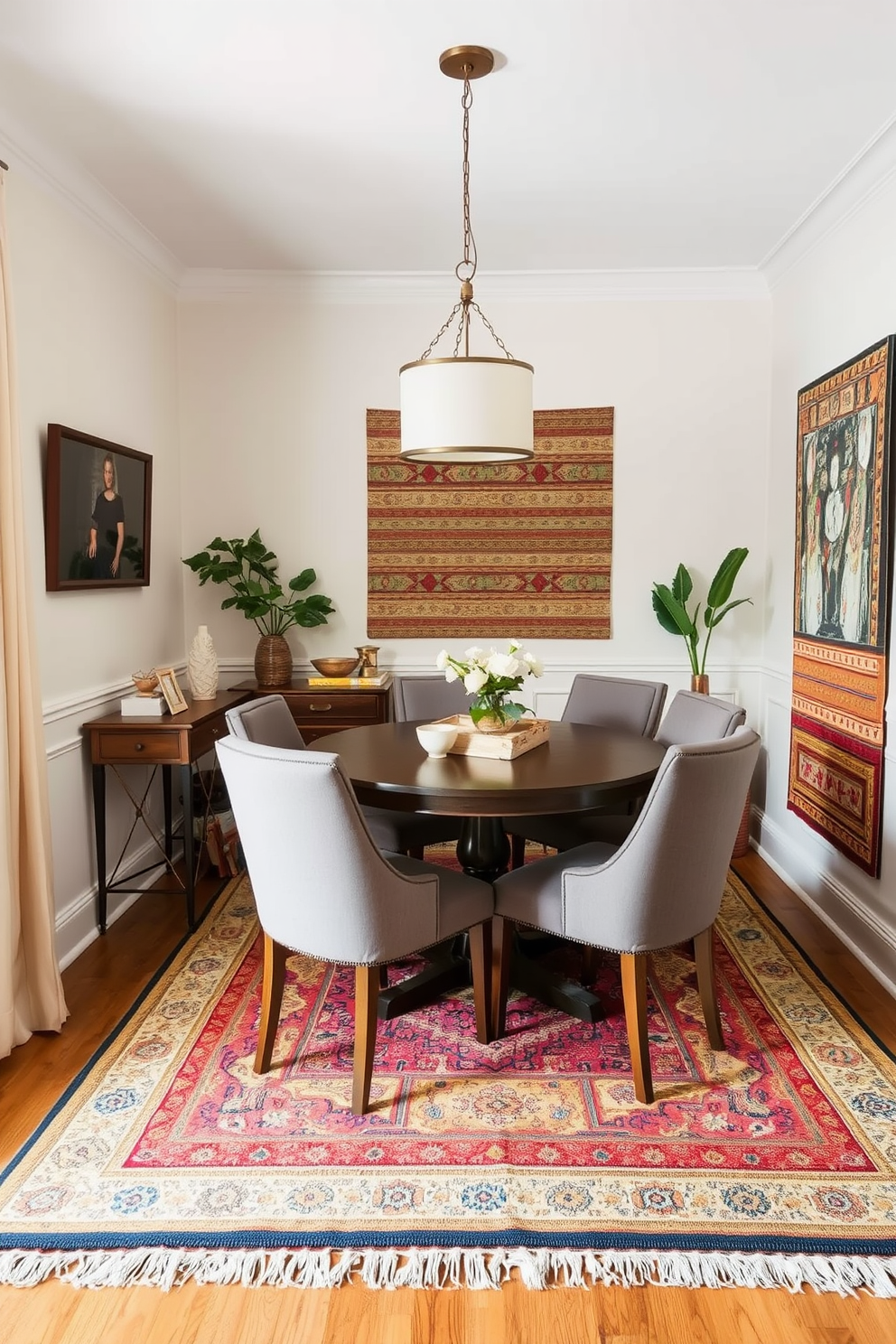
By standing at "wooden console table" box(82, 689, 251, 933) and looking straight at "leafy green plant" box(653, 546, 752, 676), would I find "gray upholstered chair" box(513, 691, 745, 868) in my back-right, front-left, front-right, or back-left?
front-right

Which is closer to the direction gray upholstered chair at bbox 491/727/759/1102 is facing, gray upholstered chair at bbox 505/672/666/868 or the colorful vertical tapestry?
the gray upholstered chair

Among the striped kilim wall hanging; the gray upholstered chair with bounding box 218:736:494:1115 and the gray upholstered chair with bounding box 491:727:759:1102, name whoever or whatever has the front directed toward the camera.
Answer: the striped kilim wall hanging

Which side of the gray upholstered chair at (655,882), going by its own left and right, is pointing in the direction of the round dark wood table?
front

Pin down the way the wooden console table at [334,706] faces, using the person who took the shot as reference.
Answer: facing the viewer

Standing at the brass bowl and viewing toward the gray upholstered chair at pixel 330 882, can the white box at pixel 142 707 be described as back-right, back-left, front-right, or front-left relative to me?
front-right

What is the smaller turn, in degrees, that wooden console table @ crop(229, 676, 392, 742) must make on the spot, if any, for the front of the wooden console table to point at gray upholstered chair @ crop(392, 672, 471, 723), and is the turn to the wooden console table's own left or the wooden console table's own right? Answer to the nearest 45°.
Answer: approximately 45° to the wooden console table's own left

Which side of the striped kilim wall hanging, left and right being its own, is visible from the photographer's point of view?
front

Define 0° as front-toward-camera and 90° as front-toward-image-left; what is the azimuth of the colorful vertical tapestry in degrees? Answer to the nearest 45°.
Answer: approximately 45°

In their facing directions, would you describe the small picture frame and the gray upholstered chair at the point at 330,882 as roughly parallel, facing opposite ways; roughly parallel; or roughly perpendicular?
roughly perpendicular

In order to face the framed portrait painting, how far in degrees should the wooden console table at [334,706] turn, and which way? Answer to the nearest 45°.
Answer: approximately 45° to its right

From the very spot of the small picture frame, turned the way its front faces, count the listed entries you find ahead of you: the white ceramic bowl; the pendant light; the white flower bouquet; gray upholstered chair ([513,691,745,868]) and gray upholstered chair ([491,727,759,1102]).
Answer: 5

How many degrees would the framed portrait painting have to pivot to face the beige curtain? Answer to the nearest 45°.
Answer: approximately 45° to its right

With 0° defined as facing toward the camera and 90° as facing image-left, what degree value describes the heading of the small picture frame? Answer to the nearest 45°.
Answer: approximately 315°
